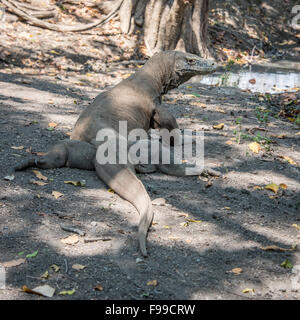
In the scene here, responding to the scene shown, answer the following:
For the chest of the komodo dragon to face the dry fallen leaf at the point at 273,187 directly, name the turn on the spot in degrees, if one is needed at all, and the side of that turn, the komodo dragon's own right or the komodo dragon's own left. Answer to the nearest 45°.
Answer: approximately 90° to the komodo dragon's own right

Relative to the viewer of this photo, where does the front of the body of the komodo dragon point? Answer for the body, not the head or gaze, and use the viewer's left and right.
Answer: facing away from the viewer and to the right of the viewer

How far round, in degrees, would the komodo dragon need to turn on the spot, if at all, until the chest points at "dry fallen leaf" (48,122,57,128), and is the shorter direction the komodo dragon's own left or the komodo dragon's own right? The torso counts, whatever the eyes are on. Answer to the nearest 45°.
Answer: approximately 90° to the komodo dragon's own left

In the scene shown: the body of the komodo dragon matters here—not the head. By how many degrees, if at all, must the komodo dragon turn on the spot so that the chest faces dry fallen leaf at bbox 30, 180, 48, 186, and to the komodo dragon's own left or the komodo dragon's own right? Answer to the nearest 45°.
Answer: approximately 180°

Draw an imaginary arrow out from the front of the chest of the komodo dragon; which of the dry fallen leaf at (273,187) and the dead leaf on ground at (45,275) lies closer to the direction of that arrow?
the dry fallen leaf

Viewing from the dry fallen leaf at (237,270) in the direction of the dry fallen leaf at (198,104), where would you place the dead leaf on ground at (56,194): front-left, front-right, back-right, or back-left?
front-left

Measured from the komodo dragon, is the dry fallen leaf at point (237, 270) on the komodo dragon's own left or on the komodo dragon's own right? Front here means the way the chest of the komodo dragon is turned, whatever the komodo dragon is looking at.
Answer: on the komodo dragon's own right

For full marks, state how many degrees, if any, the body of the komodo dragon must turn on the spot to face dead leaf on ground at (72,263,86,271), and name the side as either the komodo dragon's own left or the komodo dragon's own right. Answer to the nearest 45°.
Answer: approximately 135° to the komodo dragon's own right

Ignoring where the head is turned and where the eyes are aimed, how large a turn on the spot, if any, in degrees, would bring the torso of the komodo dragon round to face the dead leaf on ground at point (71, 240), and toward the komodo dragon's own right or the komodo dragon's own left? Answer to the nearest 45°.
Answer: approximately 135° to the komodo dragon's own right

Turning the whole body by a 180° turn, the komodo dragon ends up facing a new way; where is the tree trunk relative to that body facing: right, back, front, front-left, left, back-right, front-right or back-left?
back-right

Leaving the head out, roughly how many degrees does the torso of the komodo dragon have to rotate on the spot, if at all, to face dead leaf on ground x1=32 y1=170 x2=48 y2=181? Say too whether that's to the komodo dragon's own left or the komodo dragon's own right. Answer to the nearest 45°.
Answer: approximately 180°

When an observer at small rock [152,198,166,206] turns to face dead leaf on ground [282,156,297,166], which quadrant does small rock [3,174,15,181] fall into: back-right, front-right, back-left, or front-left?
back-left

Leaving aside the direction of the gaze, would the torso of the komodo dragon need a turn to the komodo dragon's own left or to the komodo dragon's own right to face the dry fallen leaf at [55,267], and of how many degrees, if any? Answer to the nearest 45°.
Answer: approximately 135° to the komodo dragon's own right

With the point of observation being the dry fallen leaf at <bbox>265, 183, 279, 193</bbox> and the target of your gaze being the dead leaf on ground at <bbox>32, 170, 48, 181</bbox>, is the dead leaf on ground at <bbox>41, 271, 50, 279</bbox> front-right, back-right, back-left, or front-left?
front-left
